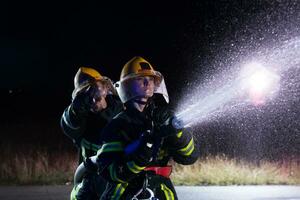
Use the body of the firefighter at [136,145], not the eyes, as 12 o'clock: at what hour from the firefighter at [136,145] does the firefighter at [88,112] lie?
the firefighter at [88,112] is roughly at 7 o'clock from the firefighter at [136,145].

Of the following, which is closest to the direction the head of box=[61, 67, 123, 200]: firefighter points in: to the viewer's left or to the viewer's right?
to the viewer's right

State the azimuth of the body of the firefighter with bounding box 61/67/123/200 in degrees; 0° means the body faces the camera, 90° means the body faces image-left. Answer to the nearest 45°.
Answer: approximately 315°

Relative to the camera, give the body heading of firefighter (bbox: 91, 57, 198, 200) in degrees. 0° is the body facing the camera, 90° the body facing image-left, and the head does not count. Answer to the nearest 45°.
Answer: approximately 315°

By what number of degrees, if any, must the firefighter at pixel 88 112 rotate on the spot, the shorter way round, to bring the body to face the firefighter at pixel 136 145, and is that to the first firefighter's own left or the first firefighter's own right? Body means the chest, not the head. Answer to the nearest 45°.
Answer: approximately 45° to the first firefighter's own right
